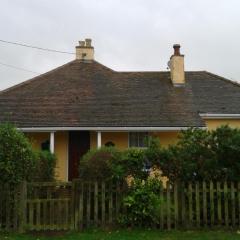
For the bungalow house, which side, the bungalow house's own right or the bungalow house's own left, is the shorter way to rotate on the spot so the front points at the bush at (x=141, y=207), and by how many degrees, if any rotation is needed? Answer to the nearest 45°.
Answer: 0° — it already faces it

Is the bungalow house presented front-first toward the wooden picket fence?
yes

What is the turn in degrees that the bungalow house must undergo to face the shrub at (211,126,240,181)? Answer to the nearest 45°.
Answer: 0° — it already faces it

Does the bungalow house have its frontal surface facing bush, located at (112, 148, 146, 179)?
yes

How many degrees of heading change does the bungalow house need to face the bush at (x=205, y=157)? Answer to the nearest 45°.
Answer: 0° — it already faces it

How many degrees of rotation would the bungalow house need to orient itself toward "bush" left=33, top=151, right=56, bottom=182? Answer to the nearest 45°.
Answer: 0° — it already faces it

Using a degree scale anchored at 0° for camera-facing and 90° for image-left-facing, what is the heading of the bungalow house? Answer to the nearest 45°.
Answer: approximately 0°
